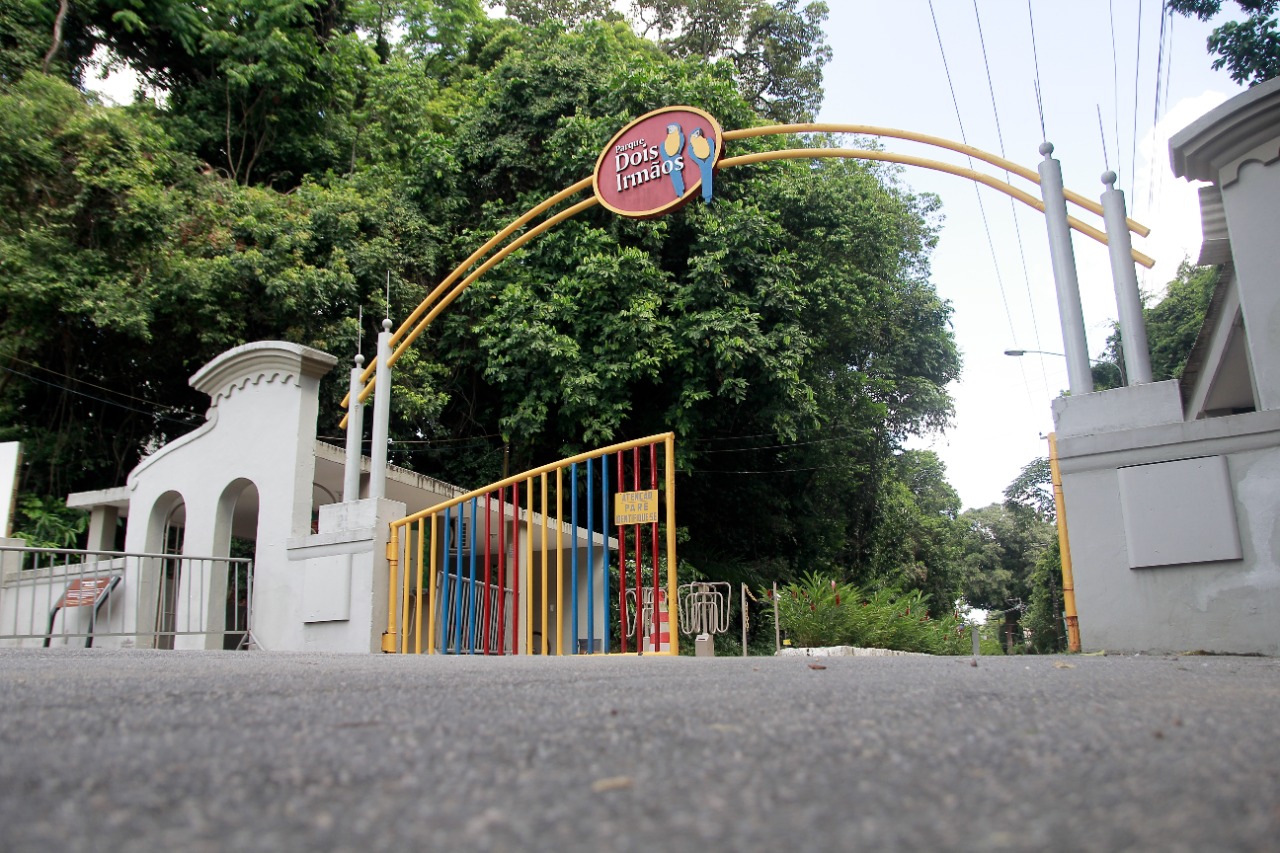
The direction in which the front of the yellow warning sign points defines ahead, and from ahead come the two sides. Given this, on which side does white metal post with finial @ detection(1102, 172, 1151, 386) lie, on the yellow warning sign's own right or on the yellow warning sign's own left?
on the yellow warning sign's own left

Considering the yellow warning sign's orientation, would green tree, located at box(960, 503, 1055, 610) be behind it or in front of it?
behind

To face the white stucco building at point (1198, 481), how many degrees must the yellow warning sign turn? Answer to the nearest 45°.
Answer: approximately 45° to its left

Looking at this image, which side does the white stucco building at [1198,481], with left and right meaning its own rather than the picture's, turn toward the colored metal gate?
right

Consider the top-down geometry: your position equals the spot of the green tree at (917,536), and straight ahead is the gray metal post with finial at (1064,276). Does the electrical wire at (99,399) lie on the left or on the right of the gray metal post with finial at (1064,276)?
right

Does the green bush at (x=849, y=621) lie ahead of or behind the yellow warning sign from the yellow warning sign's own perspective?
behind

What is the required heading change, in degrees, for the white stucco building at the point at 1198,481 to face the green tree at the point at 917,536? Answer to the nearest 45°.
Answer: approximately 180°

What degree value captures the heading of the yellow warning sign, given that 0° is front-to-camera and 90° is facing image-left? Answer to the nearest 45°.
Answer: approximately 0°

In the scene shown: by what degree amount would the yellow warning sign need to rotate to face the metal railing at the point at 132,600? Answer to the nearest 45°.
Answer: approximately 135° to its right

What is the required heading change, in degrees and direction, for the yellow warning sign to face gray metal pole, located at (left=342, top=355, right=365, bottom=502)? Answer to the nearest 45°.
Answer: approximately 135° to its right

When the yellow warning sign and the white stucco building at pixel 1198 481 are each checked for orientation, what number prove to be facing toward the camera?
2

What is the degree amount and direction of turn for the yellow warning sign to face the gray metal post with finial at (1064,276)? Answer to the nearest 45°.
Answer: approximately 45° to its left
